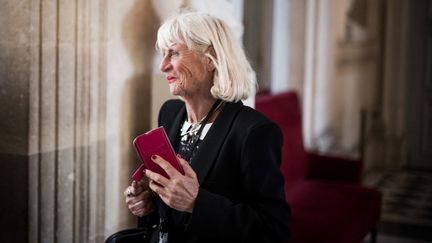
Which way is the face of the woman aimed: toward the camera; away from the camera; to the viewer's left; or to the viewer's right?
to the viewer's left

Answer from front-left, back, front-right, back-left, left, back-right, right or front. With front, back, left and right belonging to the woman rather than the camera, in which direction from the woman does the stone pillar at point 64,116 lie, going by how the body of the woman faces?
right

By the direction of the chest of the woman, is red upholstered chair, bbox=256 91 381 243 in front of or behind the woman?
behind

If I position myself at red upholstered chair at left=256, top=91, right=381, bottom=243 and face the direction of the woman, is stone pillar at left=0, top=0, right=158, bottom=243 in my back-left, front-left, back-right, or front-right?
front-right

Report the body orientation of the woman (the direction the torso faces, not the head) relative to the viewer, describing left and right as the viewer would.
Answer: facing the viewer and to the left of the viewer
